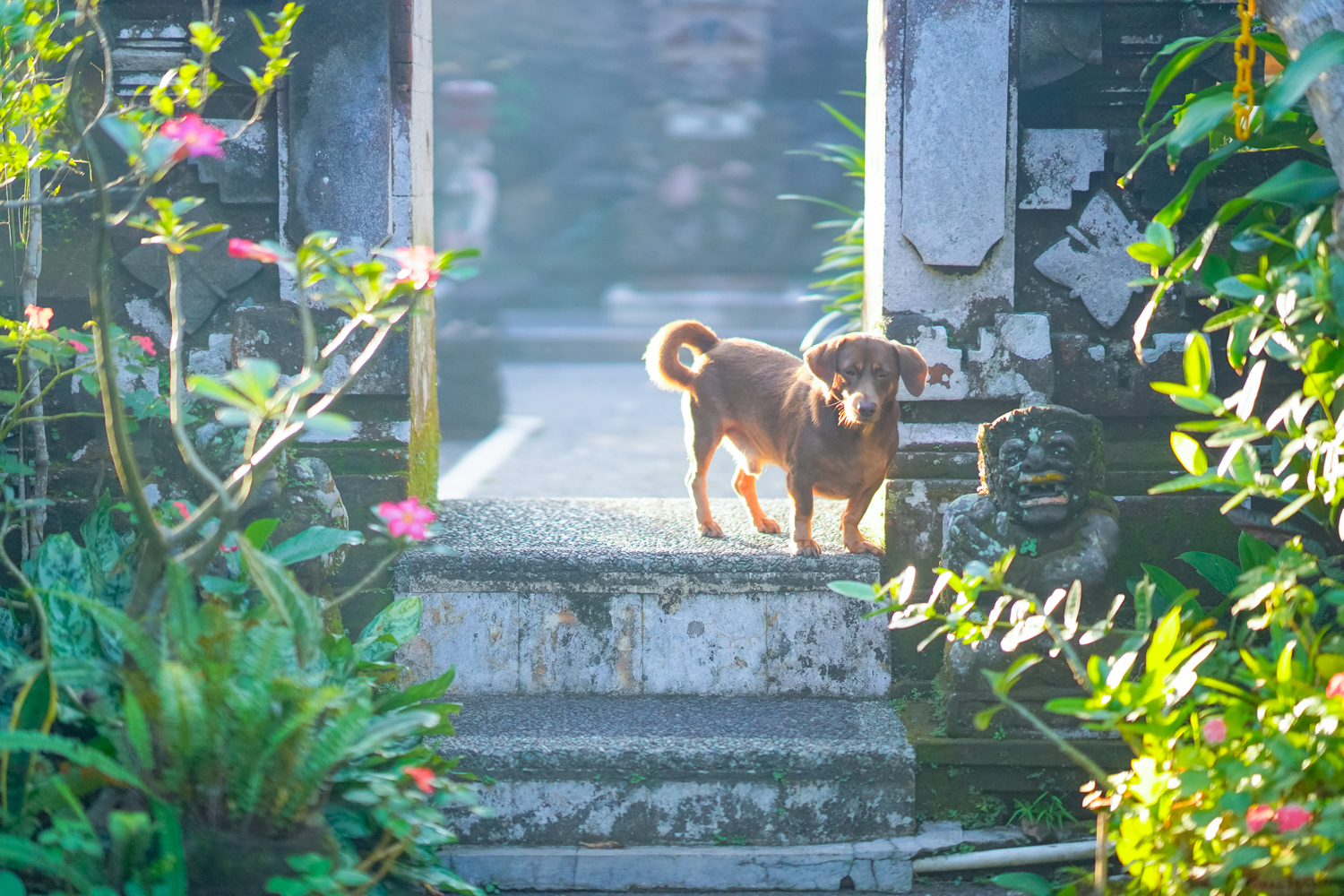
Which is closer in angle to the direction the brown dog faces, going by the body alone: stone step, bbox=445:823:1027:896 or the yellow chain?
the yellow chain

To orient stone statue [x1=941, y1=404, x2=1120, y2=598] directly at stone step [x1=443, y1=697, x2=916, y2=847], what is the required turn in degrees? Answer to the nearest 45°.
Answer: approximately 45° to its right

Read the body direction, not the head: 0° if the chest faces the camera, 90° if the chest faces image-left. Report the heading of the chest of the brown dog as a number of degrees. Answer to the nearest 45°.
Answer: approximately 315°

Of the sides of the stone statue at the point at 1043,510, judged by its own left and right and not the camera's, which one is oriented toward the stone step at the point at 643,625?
right

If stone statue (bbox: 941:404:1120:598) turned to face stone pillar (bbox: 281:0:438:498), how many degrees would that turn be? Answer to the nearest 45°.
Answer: approximately 90° to its right
